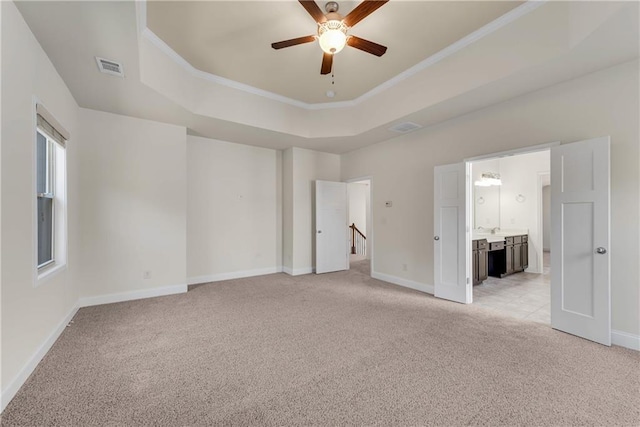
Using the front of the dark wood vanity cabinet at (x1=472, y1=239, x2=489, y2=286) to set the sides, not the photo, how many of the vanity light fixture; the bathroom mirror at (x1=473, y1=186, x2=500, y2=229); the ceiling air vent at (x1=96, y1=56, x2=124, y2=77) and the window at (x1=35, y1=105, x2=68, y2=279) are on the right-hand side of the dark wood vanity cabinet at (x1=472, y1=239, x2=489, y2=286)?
2

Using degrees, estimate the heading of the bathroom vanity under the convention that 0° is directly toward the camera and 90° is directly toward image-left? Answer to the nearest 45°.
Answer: approximately 315°

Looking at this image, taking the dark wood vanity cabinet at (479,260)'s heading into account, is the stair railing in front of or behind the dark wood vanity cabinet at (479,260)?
behind

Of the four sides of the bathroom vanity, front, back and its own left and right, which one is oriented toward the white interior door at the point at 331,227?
right

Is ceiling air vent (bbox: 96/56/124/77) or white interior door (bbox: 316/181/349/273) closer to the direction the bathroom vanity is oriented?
the ceiling air vent

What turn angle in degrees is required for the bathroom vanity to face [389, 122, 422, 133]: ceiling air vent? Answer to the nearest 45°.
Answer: approximately 90° to its right

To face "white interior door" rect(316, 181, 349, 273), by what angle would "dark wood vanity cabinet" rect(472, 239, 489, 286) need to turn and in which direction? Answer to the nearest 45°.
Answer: approximately 135° to its right

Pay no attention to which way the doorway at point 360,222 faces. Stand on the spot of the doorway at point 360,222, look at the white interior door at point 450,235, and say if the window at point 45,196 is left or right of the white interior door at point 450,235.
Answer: right

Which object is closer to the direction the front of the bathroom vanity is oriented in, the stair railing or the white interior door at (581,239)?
the white interior door

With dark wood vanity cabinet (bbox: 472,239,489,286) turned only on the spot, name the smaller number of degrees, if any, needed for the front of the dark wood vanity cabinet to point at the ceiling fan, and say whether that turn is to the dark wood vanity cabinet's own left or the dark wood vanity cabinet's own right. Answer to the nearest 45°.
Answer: approximately 45° to the dark wood vanity cabinet's own right
